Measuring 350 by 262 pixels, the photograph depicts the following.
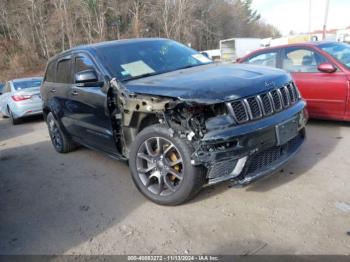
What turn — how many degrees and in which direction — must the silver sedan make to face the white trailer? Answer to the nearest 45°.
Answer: approximately 90° to its right

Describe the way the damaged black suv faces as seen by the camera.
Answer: facing the viewer and to the right of the viewer

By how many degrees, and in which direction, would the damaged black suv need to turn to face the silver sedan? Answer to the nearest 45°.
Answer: approximately 180°

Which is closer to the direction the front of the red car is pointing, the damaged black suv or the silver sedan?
the damaged black suv

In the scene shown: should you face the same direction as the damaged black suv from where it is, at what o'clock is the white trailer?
The white trailer is roughly at 8 o'clock from the damaged black suv.

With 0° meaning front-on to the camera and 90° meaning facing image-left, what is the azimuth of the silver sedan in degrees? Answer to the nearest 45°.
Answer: approximately 135°

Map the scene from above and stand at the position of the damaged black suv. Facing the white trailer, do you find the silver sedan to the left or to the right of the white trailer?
left

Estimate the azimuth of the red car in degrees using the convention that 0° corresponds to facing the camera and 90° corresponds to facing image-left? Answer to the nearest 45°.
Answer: approximately 315°

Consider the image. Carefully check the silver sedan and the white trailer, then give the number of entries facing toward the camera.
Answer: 0
